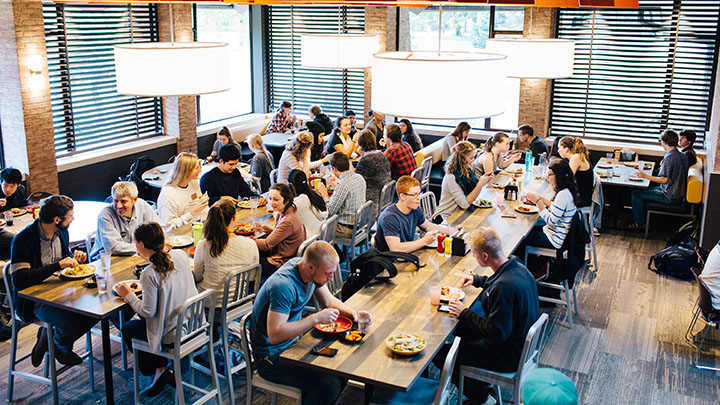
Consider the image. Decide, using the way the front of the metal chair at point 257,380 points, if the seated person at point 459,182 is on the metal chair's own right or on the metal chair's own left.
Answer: on the metal chair's own left

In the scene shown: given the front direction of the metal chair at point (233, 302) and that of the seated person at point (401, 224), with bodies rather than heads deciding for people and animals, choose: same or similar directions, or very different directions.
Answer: very different directions

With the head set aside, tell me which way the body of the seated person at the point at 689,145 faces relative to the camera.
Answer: to the viewer's left

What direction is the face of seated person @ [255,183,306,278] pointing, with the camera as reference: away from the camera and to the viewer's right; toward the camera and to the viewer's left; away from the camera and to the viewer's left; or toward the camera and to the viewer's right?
toward the camera and to the viewer's left

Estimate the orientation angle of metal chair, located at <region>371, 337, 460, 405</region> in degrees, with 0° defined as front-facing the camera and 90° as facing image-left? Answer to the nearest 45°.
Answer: approximately 90°

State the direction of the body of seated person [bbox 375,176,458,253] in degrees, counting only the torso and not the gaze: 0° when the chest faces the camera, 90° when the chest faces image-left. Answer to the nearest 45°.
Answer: approximately 315°

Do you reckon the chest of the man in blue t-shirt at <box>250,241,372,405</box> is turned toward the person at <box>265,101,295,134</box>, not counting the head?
no

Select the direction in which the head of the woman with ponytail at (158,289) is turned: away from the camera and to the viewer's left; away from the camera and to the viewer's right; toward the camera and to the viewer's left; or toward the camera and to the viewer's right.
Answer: away from the camera and to the viewer's left

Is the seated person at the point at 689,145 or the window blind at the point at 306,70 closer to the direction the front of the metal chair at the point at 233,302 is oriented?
the window blind

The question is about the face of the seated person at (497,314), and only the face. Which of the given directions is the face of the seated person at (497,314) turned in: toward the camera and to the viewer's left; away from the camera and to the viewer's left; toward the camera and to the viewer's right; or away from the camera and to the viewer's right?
away from the camera and to the viewer's left

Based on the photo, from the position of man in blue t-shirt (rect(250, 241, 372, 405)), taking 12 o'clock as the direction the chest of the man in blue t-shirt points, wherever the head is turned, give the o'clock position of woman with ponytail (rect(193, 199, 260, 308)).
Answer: The woman with ponytail is roughly at 8 o'clock from the man in blue t-shirt.

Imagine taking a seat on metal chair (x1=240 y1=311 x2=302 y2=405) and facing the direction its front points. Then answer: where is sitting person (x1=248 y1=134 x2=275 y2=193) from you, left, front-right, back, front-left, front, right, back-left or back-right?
left

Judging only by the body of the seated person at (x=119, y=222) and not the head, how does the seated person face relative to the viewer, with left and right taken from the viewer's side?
facing the viewer and to the right of the viewer

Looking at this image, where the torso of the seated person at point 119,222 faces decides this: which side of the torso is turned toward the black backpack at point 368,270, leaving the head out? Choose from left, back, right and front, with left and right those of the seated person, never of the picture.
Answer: front

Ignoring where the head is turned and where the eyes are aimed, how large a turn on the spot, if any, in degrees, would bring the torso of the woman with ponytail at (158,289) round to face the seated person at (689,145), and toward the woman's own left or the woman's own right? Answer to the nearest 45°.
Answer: approximately 90° to the woman's own right

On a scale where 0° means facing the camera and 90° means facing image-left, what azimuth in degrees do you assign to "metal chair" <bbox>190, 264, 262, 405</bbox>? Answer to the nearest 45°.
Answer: approximately 135°

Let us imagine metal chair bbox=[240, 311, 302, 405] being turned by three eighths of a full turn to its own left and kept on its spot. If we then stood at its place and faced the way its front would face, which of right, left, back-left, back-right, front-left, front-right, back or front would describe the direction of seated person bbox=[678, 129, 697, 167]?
right

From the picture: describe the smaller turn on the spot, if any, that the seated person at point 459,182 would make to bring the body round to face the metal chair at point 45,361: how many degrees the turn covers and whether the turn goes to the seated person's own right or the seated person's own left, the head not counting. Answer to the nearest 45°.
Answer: approximately 135° to the seated person's own right
